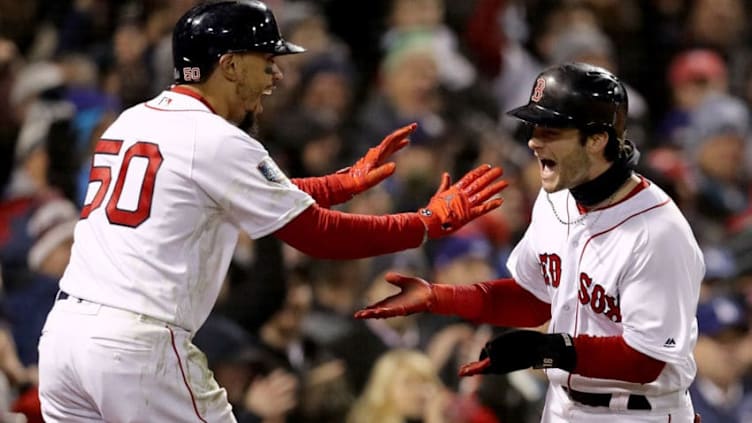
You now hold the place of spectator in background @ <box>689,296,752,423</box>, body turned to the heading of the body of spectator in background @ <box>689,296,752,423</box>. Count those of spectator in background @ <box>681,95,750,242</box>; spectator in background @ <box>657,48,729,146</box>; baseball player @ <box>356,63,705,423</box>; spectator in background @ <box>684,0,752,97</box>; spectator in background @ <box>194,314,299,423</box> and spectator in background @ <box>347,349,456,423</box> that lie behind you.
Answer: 3

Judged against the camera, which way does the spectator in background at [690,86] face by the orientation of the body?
toward the camera

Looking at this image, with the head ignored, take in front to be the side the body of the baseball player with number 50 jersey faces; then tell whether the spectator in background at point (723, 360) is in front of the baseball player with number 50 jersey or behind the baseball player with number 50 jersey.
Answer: in front

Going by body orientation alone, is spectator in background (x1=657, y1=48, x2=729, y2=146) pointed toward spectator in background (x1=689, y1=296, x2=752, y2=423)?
yes

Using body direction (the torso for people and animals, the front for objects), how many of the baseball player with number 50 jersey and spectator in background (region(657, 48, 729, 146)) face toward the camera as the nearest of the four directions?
1

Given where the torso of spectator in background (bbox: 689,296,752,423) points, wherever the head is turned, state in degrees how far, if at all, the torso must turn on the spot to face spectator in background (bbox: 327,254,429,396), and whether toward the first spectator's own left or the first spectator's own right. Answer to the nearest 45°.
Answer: approximately 45° to the first spectator's own right

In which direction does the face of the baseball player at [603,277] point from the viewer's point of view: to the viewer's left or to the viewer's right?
to the viewer's left

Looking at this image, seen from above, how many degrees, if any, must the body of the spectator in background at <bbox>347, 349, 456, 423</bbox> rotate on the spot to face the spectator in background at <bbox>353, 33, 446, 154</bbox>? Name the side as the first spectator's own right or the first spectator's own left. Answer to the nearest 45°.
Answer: approximately 135° to the first spectator's own left

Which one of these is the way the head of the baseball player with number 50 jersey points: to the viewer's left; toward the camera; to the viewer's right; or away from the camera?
to the viewer's right

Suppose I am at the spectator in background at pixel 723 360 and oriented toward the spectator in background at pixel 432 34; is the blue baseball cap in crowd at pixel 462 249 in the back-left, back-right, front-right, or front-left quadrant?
front-left

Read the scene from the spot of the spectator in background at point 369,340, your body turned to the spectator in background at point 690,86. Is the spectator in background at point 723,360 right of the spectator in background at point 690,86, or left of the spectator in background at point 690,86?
right

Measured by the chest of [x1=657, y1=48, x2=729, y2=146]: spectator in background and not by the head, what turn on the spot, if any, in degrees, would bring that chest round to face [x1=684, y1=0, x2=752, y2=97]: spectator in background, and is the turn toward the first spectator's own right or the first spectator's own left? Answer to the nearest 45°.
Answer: approximately 180°

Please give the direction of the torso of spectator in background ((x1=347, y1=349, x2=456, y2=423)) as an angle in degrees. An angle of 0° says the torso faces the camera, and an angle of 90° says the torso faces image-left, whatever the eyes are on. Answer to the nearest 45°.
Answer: approximately 315°
